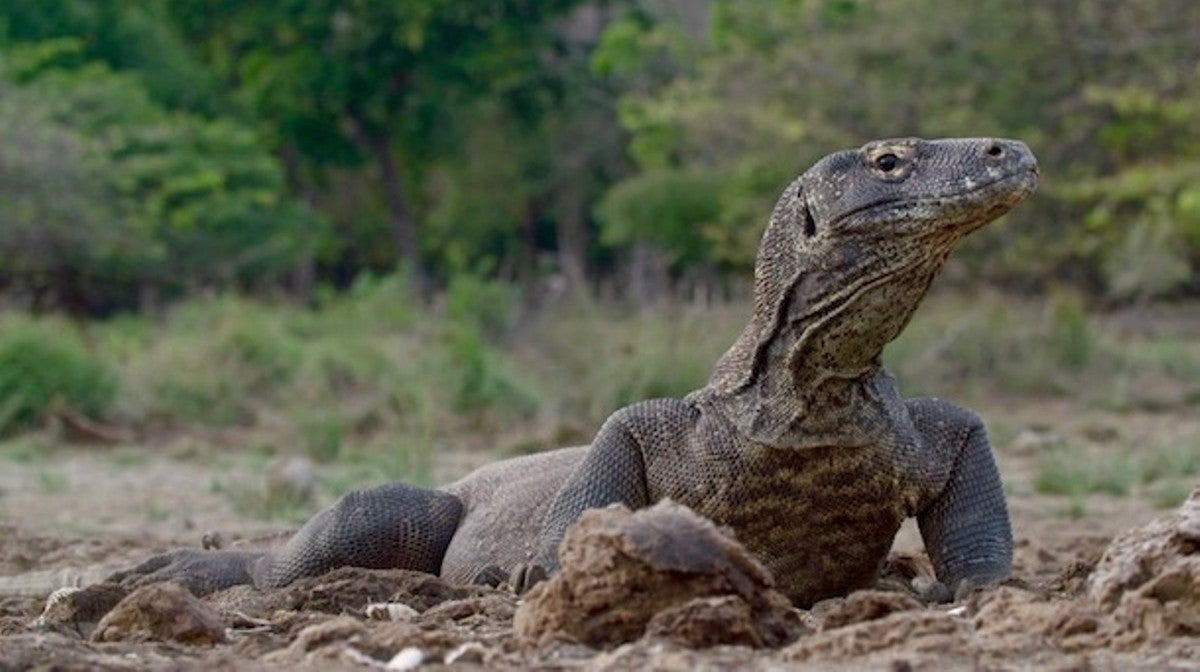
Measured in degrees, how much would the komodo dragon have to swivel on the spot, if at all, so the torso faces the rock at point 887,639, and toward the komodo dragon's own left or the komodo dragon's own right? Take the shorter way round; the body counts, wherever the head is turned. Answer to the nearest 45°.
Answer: approximately 45° to the komodo dragon's own right

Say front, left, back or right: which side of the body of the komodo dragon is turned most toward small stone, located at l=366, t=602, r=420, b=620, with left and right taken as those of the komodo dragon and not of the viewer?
right

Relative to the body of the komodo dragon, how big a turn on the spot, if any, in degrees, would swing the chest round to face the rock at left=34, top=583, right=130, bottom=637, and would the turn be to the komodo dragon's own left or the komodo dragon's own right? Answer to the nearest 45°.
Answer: approximately 135° to the komodo dragon's own right

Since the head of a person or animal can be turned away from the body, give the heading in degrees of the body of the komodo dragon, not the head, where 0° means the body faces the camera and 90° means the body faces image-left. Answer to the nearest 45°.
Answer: approximately 315°

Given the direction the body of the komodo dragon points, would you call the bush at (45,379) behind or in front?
behind

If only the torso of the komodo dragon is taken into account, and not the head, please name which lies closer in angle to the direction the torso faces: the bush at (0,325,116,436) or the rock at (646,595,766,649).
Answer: the rock

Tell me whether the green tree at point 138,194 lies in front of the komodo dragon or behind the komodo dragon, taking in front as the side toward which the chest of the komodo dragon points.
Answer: behind

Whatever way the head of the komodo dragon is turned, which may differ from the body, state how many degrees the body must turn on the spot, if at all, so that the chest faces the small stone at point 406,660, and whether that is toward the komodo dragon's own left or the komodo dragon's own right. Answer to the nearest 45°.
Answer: approximately 90° to the komodo dragon's own right

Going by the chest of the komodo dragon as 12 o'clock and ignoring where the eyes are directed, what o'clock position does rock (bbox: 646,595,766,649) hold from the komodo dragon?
The rock is roughly at 2 o'clock from the komodo dragon.
